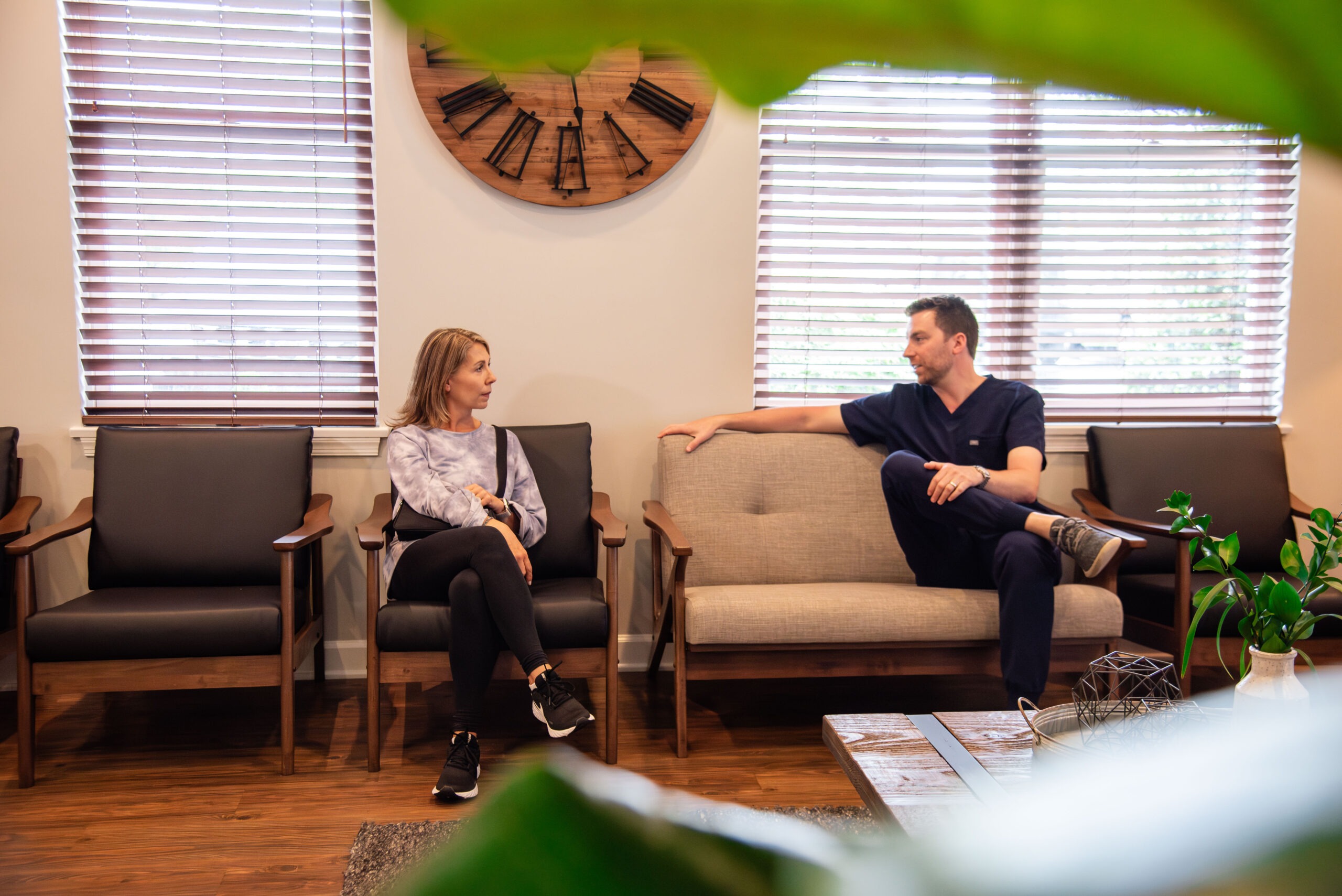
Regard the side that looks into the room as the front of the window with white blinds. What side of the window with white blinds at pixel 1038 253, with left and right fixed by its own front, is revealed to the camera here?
front

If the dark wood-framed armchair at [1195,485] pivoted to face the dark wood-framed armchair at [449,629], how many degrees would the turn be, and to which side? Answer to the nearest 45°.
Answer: approximately 90° to its right

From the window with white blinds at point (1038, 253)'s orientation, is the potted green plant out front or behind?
out front

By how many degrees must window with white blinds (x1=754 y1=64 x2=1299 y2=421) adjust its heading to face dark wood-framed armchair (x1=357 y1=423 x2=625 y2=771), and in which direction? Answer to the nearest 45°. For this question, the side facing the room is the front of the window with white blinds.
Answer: approximately 45° to its right

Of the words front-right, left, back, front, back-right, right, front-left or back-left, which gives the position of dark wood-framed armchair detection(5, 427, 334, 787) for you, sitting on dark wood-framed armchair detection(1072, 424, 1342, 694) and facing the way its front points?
right

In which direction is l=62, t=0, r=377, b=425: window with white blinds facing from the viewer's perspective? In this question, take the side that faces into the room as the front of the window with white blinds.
toward the camera

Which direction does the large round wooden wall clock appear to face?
toward the camera

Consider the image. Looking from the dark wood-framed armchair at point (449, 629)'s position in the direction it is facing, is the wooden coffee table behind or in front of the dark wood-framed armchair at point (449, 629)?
in front

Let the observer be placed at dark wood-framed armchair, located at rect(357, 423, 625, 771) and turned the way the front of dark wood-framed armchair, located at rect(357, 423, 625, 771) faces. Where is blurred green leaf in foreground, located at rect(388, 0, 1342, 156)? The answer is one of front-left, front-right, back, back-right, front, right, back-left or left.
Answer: front

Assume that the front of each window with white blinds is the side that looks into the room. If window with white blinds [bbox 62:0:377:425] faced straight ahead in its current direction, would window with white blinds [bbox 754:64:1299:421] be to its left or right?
on its left

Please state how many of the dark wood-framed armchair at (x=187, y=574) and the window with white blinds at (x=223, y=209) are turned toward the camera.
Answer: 2

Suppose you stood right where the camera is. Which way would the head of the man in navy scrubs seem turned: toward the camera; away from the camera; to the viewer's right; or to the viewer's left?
to the viewer's left

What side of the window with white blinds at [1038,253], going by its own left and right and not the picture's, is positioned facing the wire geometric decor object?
front

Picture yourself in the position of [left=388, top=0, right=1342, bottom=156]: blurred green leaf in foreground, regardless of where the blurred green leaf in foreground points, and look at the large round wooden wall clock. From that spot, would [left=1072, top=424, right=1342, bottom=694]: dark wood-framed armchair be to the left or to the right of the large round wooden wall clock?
right
